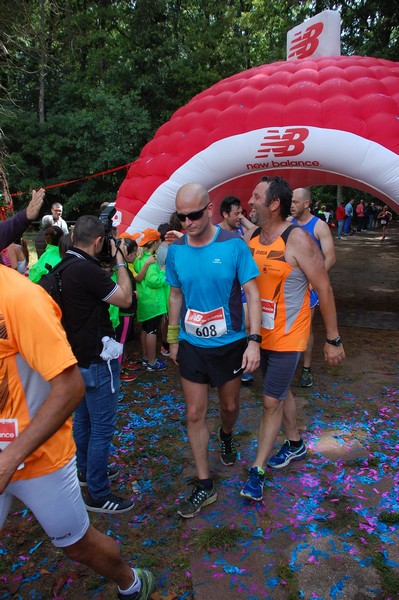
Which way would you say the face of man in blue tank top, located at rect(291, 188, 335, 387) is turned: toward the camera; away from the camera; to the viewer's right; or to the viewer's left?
to the viewer's left

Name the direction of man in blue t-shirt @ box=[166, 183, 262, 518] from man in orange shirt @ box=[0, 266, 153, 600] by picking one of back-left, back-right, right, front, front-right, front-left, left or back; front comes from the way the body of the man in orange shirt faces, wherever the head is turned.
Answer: back

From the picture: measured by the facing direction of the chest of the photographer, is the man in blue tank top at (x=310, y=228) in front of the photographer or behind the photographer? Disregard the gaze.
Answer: in front

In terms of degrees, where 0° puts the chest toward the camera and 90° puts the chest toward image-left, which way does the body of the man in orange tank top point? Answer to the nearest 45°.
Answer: approximately 45°

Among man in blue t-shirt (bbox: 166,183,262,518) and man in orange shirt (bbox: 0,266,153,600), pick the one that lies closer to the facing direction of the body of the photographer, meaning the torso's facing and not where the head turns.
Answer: the man in blue t-shirt

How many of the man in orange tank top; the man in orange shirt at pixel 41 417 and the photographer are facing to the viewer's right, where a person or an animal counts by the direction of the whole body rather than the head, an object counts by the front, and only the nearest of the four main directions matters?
1

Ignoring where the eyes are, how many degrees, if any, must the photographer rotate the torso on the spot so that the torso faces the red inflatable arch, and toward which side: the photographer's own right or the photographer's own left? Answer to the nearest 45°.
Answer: approximately 45° to the photographer's own left

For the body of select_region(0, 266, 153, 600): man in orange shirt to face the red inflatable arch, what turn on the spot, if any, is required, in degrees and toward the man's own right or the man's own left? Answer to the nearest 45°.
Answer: approximately 180°

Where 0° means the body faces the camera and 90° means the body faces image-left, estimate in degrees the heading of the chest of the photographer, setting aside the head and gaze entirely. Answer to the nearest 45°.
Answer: approximately 270°

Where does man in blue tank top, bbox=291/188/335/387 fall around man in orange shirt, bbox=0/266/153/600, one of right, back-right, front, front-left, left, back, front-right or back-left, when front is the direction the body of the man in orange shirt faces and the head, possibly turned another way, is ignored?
back

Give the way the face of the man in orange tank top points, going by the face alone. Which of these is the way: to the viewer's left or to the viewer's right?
to the viewer's left
